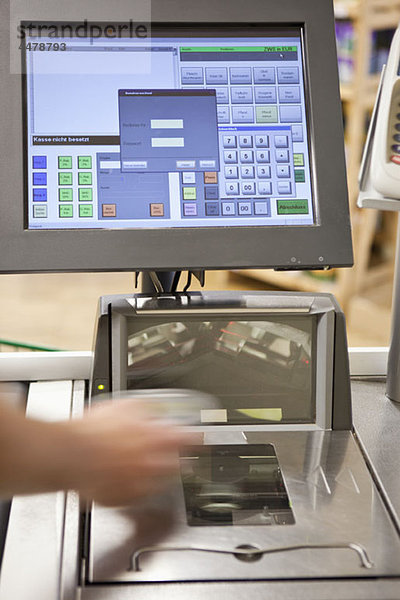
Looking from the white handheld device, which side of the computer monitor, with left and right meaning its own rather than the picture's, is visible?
left

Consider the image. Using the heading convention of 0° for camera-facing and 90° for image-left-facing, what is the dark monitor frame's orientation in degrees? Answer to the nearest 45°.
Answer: approximately 0°
